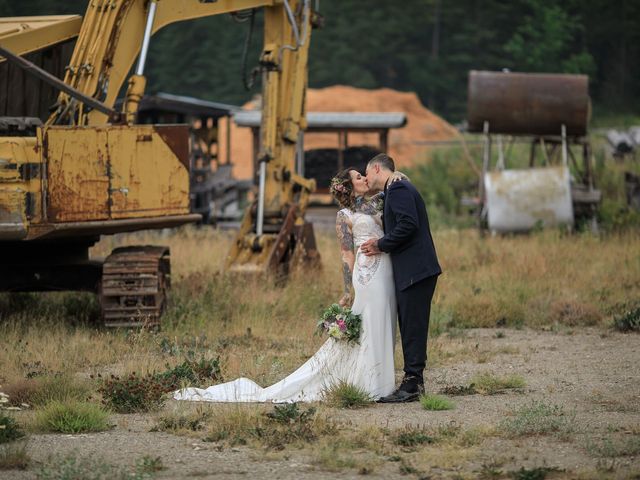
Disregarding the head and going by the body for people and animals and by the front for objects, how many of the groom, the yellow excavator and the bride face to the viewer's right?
2

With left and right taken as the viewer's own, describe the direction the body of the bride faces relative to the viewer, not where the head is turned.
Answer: facing to the right of the viewer

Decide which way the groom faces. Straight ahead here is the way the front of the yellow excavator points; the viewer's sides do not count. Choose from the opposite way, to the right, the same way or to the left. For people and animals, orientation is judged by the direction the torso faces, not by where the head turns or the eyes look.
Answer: the opposite way

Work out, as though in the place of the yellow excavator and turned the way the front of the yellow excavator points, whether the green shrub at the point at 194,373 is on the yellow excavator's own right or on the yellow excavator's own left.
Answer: on the yellow excavator's own right

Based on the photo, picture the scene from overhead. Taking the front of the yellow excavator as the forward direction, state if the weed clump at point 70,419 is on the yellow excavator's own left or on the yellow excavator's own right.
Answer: on the yellow excavator's own right

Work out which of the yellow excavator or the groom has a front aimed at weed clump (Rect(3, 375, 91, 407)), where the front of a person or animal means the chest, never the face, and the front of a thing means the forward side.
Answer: the groom

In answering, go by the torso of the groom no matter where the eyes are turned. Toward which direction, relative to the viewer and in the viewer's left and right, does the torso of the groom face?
facing to the left of the viewer

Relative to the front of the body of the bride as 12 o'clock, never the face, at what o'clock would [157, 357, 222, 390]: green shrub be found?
The green shrub is roughly at 7 o'clock from the bride.

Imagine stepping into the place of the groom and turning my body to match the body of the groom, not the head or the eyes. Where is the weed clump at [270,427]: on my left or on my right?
on my left

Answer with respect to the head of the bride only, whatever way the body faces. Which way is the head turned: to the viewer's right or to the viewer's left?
to the viewer's right

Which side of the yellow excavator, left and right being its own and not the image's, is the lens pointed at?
right
